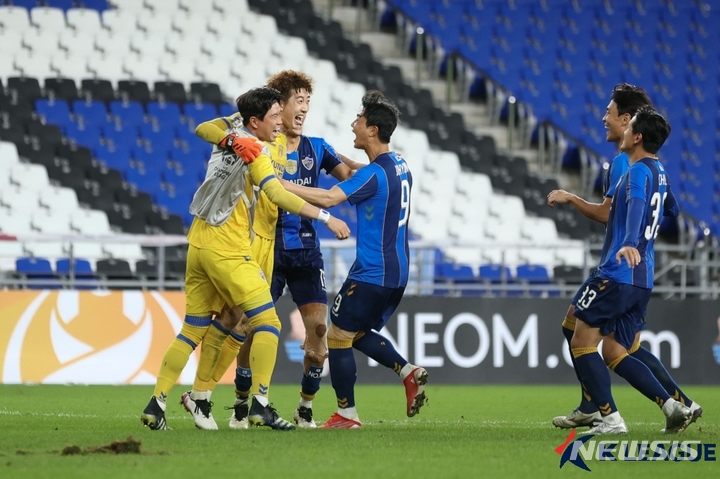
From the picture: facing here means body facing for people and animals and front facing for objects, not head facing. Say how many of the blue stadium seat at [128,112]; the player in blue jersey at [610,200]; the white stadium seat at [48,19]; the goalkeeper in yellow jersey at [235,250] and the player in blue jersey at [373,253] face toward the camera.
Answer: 2

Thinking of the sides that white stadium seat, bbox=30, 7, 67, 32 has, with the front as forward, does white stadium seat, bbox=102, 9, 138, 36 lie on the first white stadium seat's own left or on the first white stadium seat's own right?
on the first white stadium seat's own left

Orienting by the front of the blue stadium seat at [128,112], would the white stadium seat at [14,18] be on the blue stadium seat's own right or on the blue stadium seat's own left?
on the blue stadium seat's own right

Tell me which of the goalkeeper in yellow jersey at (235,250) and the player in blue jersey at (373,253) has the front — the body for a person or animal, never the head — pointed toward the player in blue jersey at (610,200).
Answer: the goalkeeper in yellow jersey

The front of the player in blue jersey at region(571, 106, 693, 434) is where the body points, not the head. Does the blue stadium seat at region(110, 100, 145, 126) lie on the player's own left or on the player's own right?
on the player's own right

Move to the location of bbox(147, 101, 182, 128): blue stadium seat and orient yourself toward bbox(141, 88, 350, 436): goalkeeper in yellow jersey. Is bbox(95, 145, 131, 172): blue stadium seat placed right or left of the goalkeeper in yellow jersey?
right

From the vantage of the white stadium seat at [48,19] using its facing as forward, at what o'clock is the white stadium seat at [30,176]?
the white stadium seat at [30,176] is roughly at 12 o'clock from the white stadium seat at [48,19].

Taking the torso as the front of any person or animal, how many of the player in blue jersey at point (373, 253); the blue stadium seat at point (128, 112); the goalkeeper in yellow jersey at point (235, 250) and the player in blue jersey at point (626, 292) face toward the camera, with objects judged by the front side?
1

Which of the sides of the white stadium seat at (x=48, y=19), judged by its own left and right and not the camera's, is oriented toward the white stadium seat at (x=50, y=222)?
front

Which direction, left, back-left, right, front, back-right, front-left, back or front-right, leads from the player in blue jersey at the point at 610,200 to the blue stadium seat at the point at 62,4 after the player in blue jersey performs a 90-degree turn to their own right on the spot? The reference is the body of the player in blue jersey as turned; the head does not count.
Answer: front-left

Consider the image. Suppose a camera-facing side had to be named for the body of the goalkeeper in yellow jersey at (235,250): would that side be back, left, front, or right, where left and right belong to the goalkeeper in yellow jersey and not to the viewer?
right

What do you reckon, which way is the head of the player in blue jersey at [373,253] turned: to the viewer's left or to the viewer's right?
to the viewer's left

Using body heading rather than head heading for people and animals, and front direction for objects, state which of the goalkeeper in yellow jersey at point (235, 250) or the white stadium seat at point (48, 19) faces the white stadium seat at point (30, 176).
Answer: the white stadium seat at point (48, 19)

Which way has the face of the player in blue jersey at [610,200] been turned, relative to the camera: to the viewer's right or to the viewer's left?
to the viewer's left

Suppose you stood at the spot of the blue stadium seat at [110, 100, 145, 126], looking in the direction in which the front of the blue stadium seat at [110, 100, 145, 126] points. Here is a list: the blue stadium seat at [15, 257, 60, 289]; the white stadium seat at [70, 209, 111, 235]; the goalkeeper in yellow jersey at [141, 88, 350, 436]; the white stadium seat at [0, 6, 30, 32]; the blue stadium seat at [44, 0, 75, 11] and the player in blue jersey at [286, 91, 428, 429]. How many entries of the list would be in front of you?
4

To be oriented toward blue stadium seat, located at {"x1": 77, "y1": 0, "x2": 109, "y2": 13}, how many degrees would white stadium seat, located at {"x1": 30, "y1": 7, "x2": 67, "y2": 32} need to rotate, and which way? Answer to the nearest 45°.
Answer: approximately 135° to its left

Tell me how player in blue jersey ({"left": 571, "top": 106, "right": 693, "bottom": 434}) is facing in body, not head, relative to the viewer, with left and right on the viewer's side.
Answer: facing to the left of the viewer
